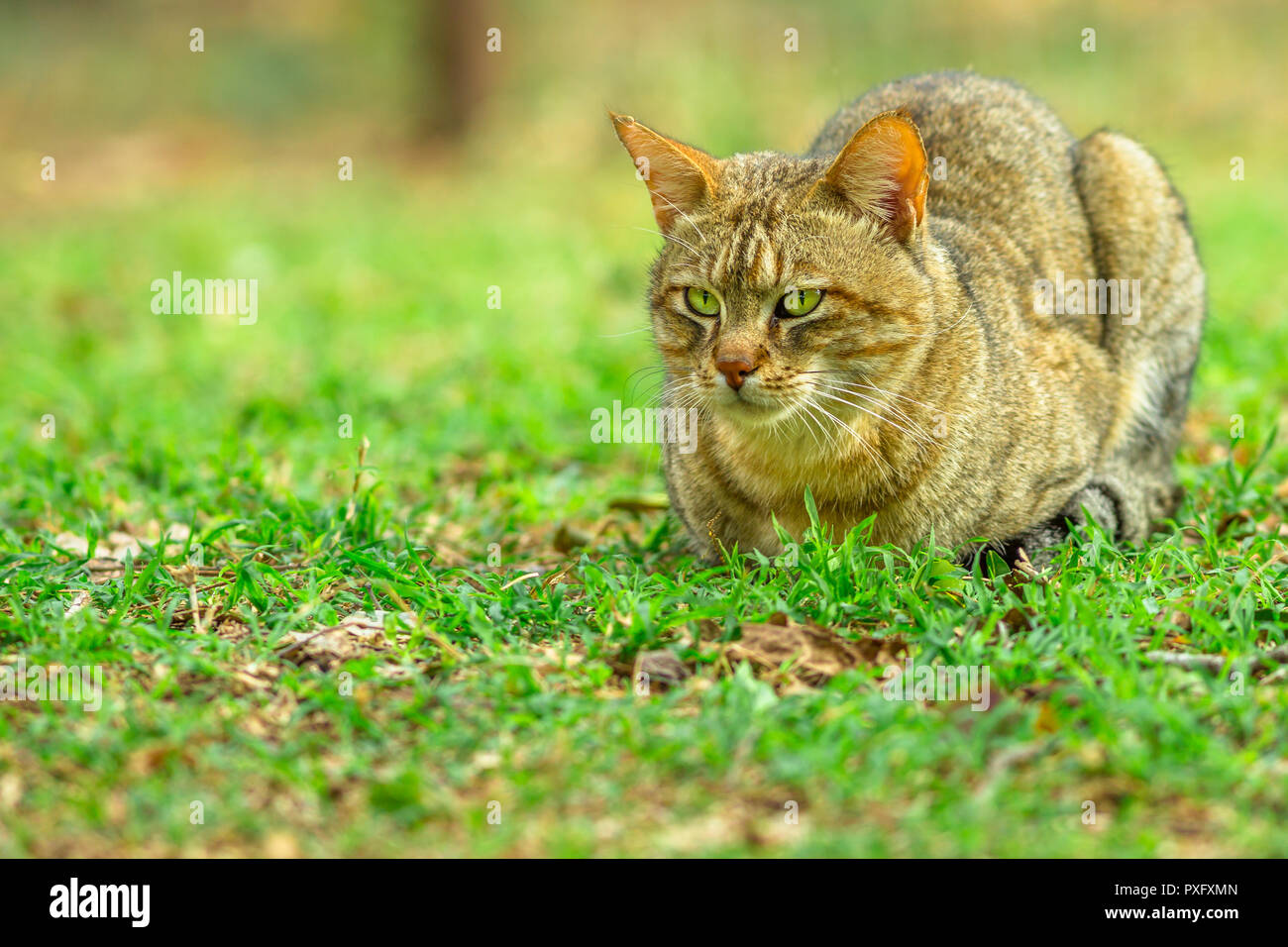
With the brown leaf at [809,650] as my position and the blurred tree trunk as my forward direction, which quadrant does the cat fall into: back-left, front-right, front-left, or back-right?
front-right

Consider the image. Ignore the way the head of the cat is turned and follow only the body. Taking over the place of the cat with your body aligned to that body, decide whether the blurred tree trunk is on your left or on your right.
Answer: on your right

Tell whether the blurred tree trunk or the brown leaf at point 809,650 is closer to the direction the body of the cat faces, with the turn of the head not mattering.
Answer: the brown leaf

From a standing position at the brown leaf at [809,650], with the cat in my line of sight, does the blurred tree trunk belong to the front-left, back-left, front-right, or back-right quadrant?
front-left

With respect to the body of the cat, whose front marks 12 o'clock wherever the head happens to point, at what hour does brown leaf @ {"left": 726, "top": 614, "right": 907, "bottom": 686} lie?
The brown leaf is roughly at 11 o'clock from the cat.

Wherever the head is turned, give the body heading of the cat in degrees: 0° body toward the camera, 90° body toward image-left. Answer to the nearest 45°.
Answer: approximately 45°
